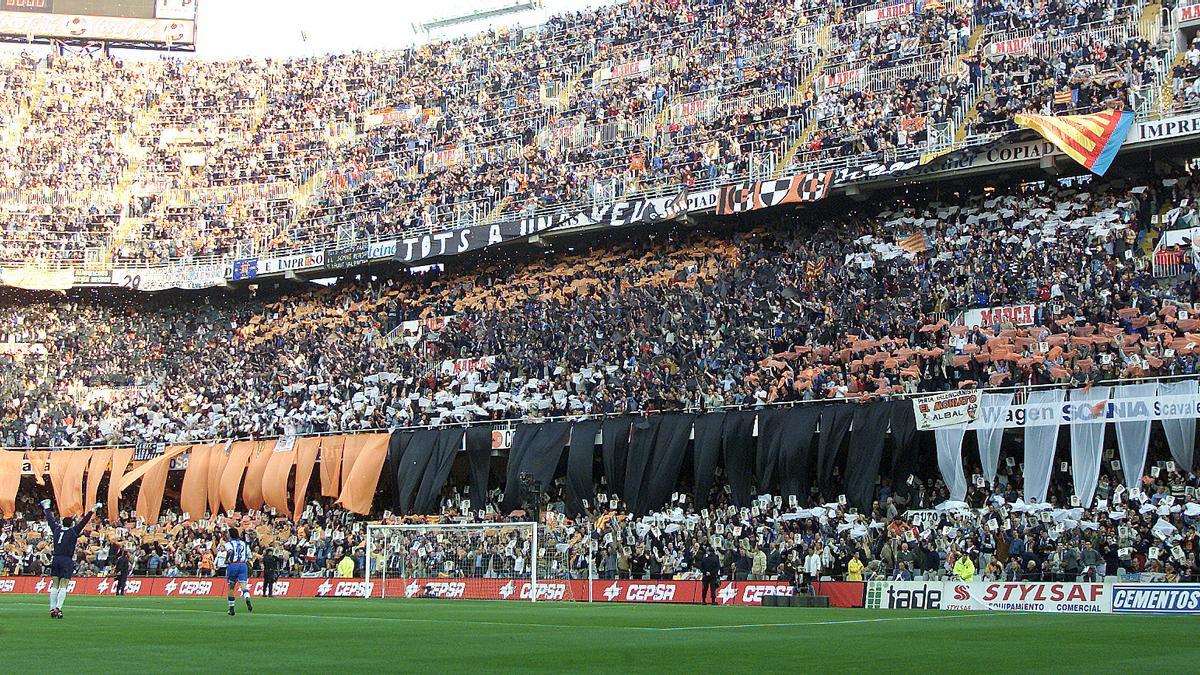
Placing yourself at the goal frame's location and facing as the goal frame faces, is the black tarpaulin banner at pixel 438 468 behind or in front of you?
behind

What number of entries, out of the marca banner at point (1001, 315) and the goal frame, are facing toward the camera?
2

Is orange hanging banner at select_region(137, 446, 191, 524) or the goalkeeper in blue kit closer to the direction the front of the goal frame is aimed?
the goalkeeper in blue kit

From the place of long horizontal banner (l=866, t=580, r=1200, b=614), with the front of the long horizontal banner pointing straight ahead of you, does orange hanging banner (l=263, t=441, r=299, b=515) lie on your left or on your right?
on your right

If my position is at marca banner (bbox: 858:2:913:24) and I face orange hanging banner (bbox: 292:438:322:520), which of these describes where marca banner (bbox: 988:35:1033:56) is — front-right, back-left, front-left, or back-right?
back-left

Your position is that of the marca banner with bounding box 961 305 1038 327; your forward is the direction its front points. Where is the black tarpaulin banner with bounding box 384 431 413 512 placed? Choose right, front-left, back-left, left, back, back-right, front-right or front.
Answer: right

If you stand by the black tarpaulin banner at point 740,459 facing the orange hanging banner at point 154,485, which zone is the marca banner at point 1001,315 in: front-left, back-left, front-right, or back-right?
back-right

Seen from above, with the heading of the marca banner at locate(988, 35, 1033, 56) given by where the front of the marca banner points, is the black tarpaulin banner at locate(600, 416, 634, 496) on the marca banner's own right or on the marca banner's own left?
on the marca banner's own right

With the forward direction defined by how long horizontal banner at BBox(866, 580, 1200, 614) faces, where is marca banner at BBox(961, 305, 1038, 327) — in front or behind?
behind

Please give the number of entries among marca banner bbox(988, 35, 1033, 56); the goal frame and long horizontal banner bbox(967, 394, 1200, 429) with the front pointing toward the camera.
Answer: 3
